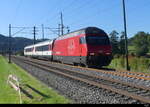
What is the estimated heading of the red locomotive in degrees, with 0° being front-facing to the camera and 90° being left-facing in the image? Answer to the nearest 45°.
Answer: approximately 315°
